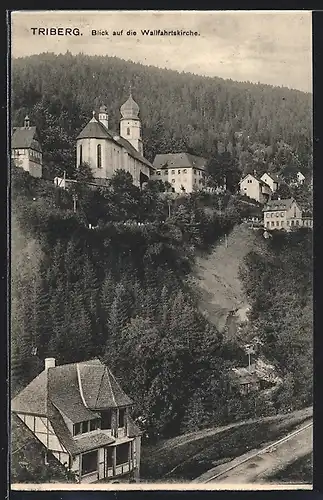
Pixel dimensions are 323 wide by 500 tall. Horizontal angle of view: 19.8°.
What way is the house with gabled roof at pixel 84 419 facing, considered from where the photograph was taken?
facing the viewer and to the right of the viewer
